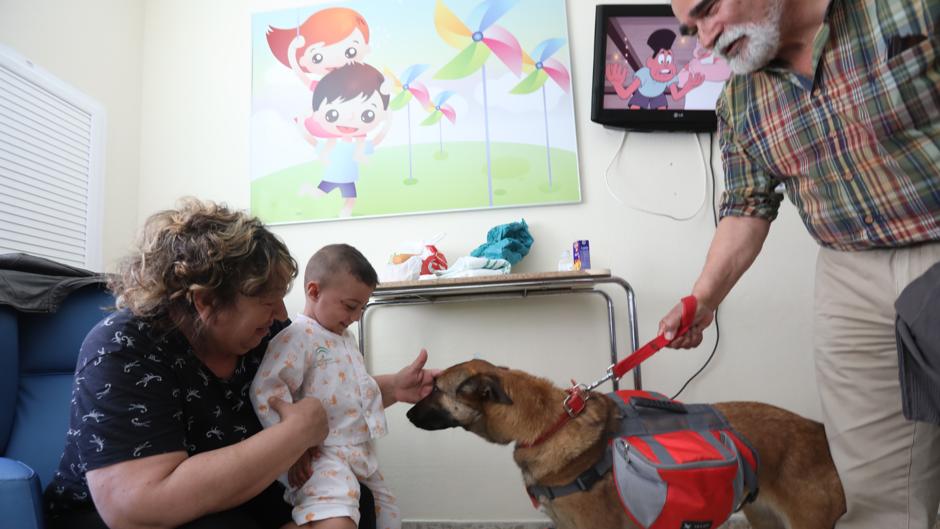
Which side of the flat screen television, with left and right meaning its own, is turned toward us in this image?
front

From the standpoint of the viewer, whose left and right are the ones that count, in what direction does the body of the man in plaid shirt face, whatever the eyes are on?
facing the viewer and to the left of the viewer

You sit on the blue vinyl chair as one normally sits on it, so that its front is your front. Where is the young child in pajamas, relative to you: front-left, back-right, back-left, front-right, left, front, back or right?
front

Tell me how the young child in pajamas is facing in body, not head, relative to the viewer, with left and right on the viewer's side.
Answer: facing the viewer and to the right of the viewer

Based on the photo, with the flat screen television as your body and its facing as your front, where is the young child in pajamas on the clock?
The young child in pajamas is roughly at 1 o'clock from the flat screen television.

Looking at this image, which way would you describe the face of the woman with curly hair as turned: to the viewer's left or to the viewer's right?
to the viewer's right

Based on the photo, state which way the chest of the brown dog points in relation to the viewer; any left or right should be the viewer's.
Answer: facing to the left of the viewer

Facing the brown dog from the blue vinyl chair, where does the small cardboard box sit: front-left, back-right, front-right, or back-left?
front-left

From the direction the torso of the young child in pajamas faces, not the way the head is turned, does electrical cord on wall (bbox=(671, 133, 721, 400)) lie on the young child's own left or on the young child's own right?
on the young child's own left

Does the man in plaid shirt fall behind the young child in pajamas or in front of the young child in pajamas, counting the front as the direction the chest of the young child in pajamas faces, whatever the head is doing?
in front

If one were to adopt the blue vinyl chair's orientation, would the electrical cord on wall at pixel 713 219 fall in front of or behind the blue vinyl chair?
in front

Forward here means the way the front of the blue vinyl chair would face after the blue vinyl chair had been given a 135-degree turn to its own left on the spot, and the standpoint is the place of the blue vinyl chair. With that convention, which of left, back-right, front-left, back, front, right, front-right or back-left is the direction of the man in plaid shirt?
back-right

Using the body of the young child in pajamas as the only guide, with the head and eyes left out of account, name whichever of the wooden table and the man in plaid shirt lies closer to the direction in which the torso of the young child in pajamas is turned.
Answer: the man in plaid shirt
